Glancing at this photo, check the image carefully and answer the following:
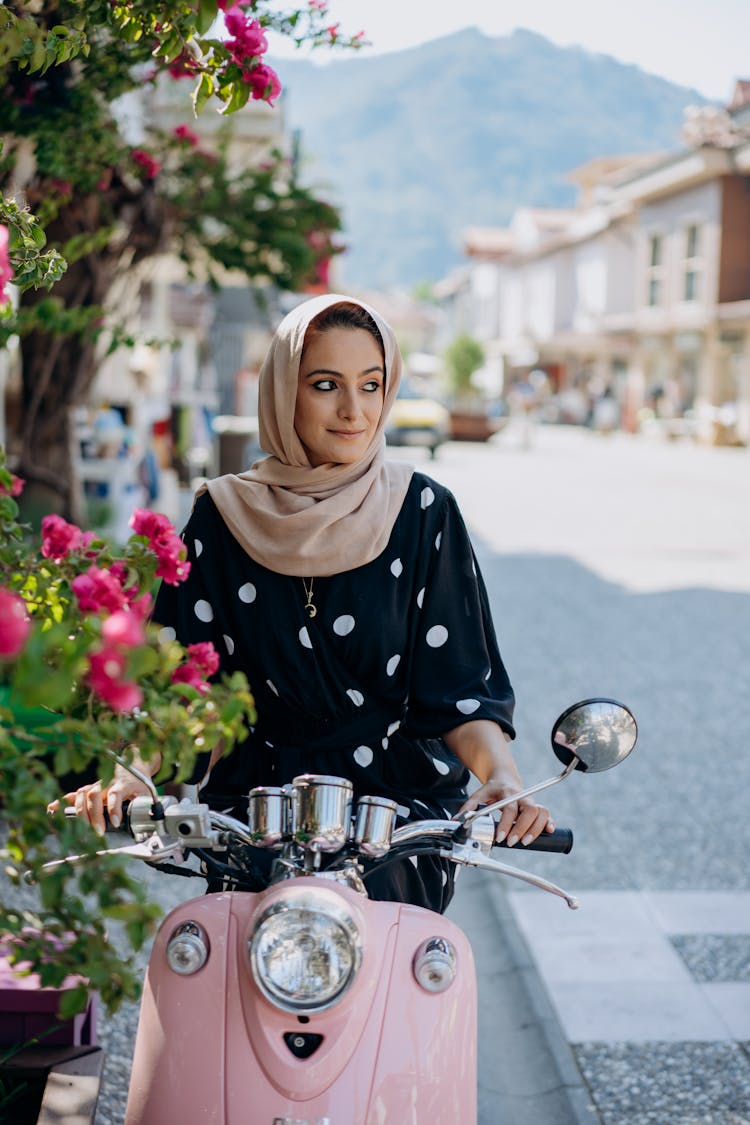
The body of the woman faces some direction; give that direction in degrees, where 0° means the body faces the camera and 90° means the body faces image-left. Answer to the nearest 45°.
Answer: approximately 0°

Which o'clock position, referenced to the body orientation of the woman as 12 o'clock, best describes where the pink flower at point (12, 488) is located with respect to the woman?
The pink flower is roughly at 2 o'clock from the woman.

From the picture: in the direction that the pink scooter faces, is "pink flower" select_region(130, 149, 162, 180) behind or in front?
behind

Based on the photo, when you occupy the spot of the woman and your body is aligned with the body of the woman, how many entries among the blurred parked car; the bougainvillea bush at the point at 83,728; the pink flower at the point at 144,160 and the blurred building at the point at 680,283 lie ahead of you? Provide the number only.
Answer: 1

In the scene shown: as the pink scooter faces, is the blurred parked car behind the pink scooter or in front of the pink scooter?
behind
